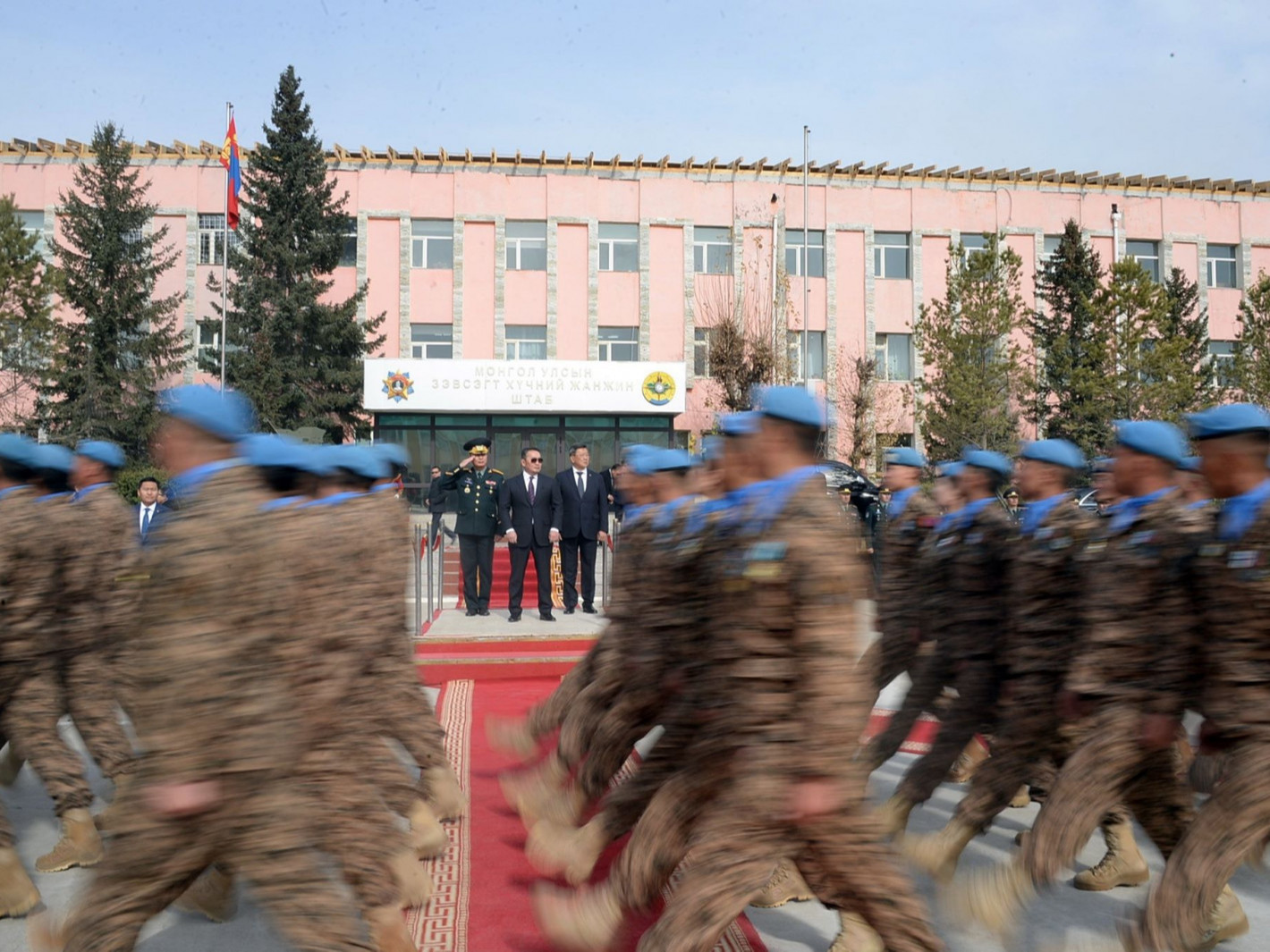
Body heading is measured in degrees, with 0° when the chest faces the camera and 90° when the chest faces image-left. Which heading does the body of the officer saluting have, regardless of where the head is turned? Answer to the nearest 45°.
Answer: approximately 0°

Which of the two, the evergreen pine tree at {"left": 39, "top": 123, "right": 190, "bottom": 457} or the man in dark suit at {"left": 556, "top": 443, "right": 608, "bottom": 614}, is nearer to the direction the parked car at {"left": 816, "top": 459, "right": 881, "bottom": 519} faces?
the man in dark suit

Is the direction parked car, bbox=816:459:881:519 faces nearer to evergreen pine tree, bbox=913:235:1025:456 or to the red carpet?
the red carpet

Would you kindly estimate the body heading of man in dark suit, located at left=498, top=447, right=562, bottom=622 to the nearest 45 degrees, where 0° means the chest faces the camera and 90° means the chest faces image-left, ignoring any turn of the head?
approximately 0°

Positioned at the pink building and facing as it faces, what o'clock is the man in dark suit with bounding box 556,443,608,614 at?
The man in dark suit is roughly at 12 o'clock from the pink building.
